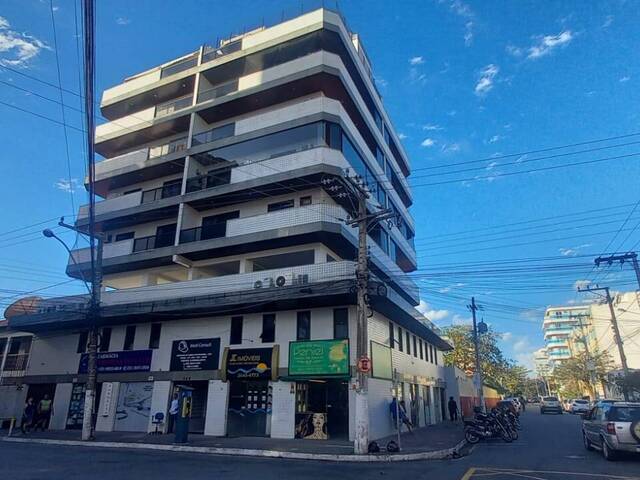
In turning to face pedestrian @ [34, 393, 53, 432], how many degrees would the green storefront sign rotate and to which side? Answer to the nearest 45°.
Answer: approximately 45° to its right

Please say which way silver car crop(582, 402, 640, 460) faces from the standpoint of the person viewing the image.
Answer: facing away from the viewer and to the left of the viewer

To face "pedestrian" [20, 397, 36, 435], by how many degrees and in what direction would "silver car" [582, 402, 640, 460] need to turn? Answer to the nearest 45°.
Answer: approximately 45° to its left

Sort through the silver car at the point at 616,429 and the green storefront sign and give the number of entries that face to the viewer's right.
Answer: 0

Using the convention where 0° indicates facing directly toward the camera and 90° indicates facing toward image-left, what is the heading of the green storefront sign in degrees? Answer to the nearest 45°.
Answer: approximately 45°

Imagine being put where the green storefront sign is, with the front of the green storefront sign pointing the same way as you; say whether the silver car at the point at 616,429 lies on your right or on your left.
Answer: on your left

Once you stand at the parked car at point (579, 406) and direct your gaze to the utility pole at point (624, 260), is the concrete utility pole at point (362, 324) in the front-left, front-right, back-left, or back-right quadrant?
front-right

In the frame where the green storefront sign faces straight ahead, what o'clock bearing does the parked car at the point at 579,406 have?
The parked car is roughly at 6 o'clock from the green storefront sign.

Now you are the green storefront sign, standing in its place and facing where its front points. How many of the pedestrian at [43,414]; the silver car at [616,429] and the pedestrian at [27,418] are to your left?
1

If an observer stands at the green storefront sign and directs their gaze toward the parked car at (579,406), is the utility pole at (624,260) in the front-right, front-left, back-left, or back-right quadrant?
front-right
